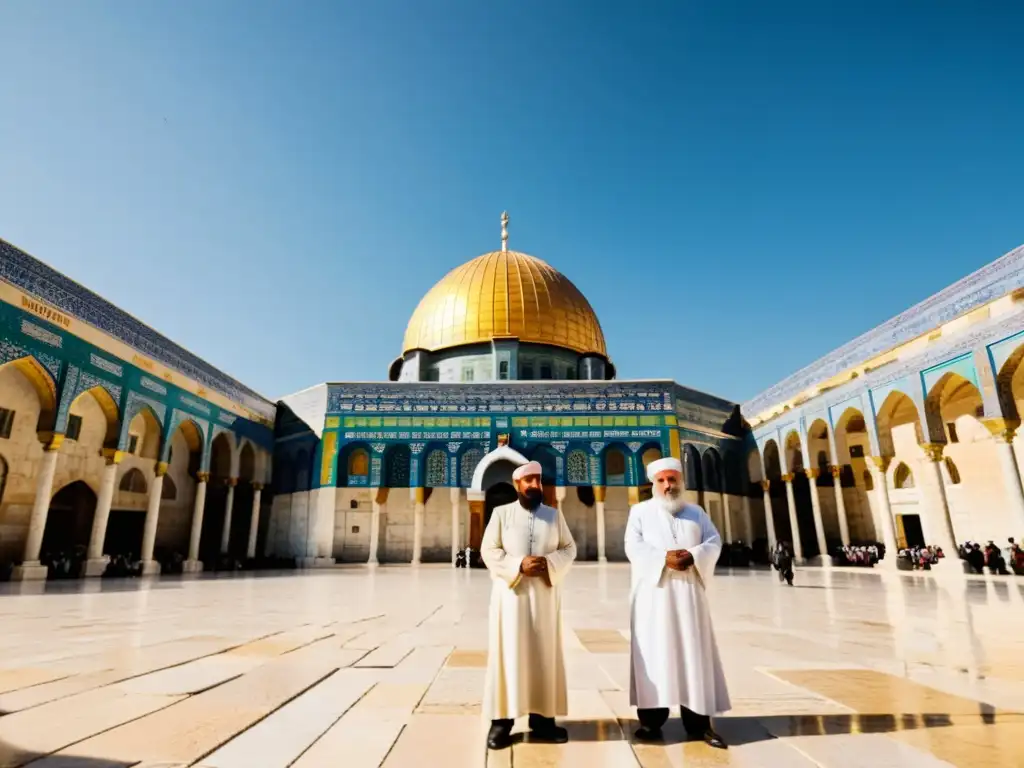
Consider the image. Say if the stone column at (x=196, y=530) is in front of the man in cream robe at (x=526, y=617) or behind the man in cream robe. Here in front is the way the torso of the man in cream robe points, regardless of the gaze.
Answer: behind

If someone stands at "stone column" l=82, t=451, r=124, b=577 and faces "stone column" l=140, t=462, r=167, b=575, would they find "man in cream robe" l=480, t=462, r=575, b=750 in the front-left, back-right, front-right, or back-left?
back-right

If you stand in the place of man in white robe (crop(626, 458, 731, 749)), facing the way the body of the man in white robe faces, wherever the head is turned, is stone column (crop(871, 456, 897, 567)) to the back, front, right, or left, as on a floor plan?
back

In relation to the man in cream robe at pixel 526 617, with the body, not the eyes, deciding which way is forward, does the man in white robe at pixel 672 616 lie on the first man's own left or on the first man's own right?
on the first man's own left

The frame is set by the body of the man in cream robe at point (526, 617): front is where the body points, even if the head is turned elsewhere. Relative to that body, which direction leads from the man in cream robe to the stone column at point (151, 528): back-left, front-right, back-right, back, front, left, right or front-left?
back-right

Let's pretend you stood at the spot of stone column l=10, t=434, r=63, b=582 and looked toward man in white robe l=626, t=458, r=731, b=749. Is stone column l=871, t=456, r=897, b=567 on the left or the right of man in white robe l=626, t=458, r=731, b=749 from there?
left

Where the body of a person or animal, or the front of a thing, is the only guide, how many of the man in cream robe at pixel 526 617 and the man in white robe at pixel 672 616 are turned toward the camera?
2

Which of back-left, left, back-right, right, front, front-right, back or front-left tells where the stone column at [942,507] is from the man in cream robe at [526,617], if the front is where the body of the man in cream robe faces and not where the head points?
back-left

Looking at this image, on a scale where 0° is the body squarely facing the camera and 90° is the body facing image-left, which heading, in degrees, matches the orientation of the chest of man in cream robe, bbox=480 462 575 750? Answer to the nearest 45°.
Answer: approximately 0°

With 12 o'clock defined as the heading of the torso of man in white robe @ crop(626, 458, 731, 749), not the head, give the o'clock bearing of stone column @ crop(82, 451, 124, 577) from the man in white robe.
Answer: The stone column is roughly at 4 o'clock from the man in white robe.

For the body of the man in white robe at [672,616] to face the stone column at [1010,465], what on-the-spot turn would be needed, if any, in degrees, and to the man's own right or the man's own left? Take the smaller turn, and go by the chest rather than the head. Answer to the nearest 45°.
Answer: approximately 135° to the man's own left

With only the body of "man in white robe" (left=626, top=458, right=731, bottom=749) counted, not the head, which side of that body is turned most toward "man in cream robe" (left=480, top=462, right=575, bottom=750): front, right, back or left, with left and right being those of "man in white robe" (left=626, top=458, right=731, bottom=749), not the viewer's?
right

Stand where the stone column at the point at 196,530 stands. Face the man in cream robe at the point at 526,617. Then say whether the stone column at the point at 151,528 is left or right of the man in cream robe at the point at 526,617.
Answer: right
